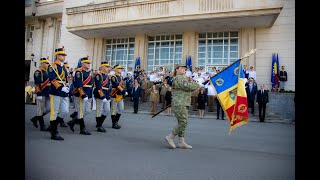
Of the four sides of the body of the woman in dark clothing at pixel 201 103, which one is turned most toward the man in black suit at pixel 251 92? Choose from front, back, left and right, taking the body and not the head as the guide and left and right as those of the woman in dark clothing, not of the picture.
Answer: left

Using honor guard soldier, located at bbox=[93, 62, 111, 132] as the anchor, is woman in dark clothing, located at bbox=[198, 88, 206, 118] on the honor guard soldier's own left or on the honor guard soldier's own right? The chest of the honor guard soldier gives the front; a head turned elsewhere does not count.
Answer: on the honor guard soldier's own left

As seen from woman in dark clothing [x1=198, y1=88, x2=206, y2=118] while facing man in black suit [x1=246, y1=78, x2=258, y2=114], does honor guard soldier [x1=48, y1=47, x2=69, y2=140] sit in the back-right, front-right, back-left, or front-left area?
back-right

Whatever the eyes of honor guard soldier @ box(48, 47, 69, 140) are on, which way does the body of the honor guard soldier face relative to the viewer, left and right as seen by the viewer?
facing the viewer and to the right of the viewer

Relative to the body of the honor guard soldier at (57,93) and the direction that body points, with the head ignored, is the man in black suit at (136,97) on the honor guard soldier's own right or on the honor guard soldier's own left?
on the honor guard soldier's own left

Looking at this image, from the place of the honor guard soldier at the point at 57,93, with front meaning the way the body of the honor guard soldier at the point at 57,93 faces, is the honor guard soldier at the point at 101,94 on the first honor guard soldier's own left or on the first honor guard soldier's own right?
on the first honor guard soldier's own left

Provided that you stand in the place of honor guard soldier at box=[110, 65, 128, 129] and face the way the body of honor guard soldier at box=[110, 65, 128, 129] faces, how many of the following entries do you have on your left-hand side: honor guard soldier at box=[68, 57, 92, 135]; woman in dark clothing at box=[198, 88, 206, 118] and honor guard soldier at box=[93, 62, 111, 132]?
1

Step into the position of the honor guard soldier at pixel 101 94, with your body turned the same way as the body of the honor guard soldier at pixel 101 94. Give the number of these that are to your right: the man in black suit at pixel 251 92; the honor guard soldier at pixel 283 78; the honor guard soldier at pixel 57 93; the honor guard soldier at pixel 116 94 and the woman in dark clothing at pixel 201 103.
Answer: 1

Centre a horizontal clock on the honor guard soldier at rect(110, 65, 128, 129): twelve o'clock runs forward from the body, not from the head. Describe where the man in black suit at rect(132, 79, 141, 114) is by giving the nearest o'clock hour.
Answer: The man in black suit is roughly at 8 o'clock from the honor guard soldier.

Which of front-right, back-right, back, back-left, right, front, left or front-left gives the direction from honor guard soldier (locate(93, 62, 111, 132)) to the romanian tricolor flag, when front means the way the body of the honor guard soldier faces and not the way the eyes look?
front

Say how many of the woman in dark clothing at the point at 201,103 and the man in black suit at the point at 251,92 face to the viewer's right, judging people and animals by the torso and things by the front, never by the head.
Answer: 0
